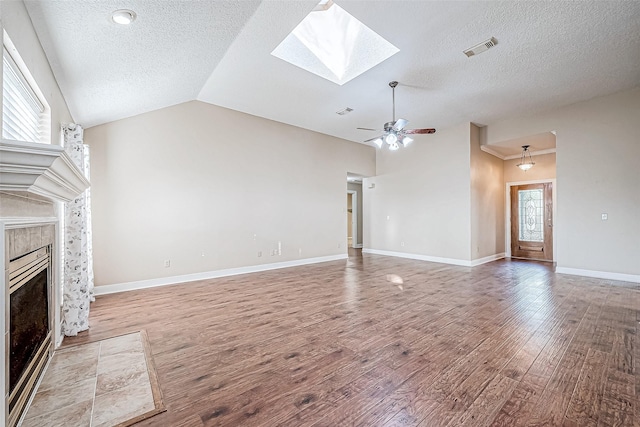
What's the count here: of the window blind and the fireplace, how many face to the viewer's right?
2

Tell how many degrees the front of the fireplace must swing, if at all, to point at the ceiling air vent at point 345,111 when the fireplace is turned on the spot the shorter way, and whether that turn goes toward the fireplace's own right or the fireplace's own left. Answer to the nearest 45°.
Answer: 0° — it already faces it

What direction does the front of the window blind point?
to the viewer's right

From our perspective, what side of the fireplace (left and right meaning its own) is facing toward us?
right

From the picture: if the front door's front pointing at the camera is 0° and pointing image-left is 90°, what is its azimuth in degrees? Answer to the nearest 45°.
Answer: approximately 45°

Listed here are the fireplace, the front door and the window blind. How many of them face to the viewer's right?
2
